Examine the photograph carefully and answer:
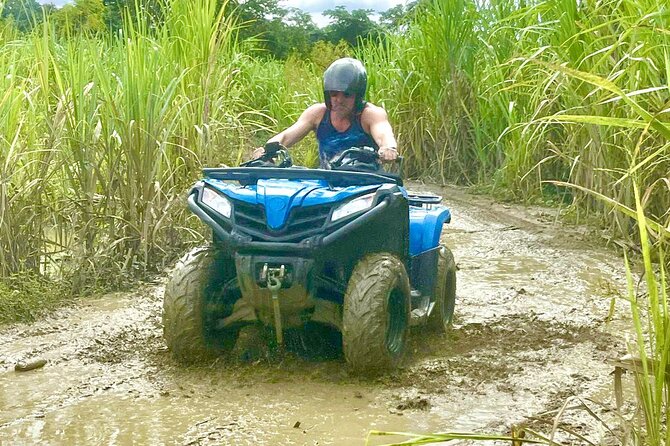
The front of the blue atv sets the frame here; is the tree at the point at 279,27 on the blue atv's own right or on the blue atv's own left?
on the blue atv's own right

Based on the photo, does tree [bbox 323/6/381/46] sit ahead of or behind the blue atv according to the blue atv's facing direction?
behind

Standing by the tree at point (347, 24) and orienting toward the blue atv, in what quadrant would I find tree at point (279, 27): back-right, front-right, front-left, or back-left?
front-right

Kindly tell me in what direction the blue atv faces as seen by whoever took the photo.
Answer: facing the viewer and to the left of the viewer
